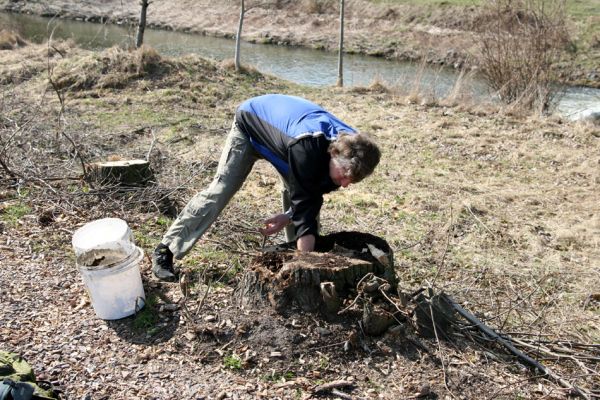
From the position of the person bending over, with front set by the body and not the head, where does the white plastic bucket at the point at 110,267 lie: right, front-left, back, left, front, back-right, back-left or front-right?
back

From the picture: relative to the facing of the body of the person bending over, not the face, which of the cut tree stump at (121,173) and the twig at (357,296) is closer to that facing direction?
the twig

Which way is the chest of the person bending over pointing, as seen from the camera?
to the viewer's right

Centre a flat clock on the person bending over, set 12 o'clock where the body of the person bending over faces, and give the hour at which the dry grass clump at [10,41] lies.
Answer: The dry grass clump is roughly at 8 o'clock from the person bending over.

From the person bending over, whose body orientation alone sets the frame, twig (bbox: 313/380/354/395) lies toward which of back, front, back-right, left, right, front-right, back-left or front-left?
right
